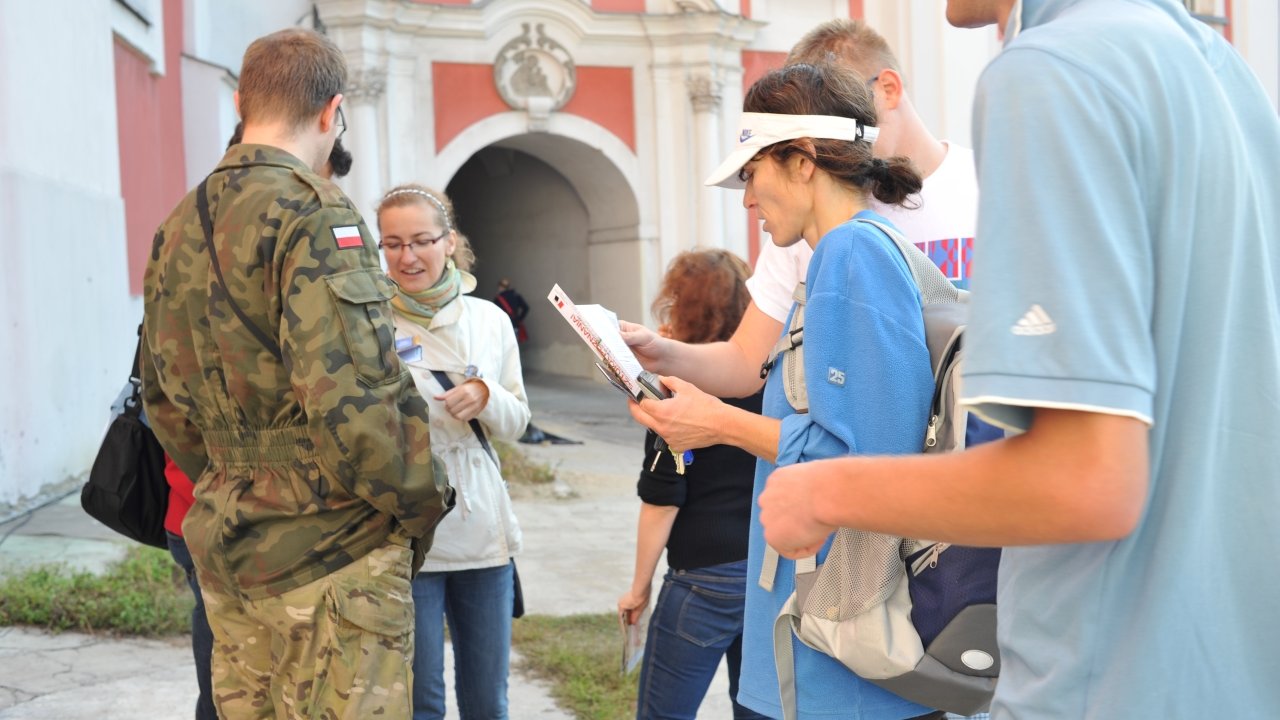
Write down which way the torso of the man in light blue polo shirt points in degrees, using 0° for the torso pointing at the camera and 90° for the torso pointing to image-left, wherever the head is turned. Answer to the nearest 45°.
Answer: approximately 135°

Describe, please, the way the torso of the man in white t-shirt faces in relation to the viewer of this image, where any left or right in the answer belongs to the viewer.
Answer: facing the viewer and to the left of the viewer

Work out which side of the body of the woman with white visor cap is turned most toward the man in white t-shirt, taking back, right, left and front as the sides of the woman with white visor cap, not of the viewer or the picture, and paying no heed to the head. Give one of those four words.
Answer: right

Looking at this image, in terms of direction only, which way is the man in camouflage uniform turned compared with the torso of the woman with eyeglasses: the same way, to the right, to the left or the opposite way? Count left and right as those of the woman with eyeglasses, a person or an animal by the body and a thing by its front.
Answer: the opposite way

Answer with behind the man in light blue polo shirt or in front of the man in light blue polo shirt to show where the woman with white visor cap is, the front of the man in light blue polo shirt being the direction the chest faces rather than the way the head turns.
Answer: in front

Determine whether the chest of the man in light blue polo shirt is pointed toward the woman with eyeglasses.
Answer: yes

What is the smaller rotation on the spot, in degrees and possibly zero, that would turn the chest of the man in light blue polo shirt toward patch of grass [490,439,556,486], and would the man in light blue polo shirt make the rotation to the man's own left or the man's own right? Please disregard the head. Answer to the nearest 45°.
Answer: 0° — they already face it

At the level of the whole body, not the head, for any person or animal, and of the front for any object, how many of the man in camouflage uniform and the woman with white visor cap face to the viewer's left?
1

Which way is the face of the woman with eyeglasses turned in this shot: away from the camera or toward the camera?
toward the camera

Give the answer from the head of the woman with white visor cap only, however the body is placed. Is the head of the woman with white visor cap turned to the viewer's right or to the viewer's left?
to the viewer's left

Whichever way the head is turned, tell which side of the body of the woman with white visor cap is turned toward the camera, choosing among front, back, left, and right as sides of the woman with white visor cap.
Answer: left

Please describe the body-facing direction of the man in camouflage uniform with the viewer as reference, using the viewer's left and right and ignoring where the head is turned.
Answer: facing away from the viewer and to the right of the viewer

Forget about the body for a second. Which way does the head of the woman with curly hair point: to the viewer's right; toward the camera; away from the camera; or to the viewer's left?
away from the camera

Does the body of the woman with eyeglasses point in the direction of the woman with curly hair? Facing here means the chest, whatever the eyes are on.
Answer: no
